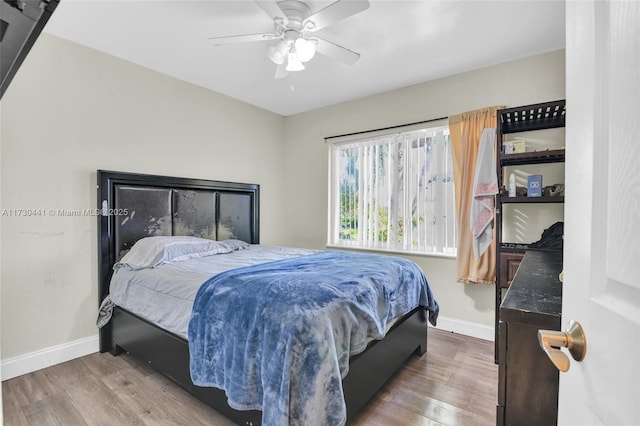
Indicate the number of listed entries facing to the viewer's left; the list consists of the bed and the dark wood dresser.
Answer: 1

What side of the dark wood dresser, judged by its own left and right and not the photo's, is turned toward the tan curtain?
right

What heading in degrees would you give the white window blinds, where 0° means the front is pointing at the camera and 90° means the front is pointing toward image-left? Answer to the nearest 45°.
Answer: approximately 45°

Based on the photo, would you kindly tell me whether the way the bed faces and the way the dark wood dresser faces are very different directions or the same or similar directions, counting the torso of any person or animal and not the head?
very different directions

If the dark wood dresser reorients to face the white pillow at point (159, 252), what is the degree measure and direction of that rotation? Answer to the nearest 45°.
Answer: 0° — it already faces it

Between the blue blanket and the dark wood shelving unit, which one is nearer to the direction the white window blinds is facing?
the blue blanket

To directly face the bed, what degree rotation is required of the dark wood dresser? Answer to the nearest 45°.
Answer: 0° — it already faces it

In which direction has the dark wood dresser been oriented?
to the viewer's left

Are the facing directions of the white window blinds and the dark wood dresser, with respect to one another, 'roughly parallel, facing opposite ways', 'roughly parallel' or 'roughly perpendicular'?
roughly perpendicular

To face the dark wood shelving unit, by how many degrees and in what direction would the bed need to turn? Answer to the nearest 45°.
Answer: approximately 45° to its left
